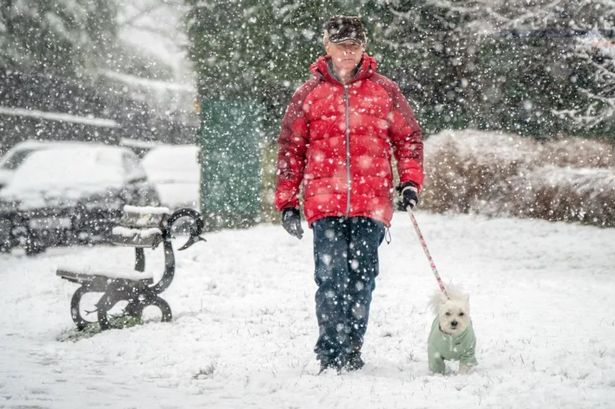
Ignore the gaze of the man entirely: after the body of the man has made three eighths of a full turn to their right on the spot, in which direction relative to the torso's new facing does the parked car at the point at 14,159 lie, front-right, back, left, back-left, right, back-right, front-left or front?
front

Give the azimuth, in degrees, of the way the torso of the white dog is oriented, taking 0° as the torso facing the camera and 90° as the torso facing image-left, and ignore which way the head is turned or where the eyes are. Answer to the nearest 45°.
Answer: approximately 0°

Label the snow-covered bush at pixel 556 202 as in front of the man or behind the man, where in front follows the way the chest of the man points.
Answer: behind

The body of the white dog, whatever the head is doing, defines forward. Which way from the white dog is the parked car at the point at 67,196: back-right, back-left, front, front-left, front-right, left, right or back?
back-right

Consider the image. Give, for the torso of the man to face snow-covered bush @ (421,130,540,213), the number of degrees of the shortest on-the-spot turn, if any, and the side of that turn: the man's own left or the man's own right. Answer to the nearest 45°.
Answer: approximately 180°

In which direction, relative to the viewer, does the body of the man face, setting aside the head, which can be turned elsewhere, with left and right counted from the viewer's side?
facing the viewer

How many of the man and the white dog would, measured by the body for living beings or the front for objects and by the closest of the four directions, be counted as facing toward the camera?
2
